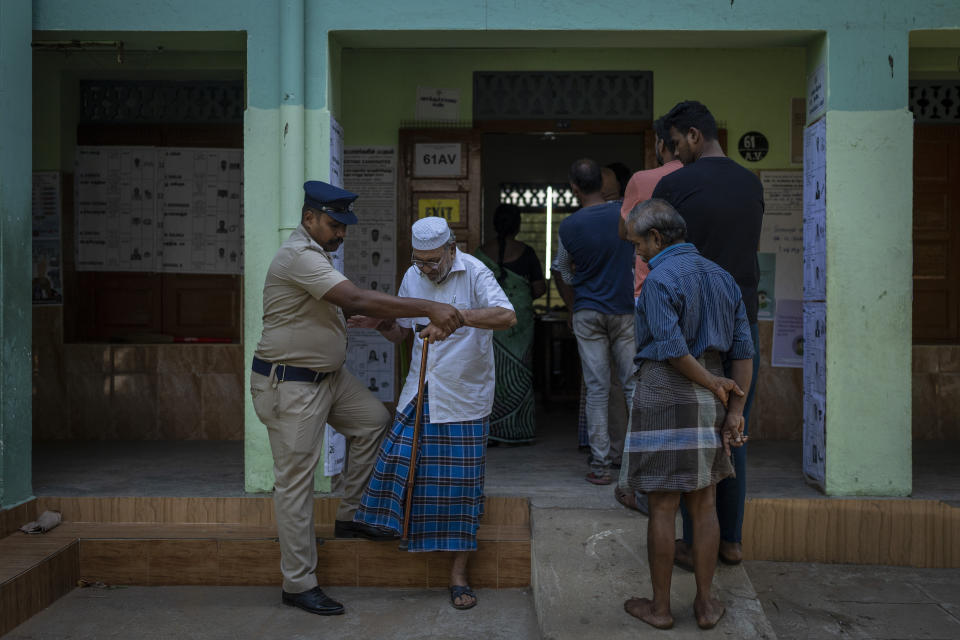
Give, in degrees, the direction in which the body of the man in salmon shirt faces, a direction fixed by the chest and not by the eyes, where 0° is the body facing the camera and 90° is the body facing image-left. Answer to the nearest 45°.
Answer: approximately 135°

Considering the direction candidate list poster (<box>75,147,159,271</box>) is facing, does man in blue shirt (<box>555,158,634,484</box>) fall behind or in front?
in front

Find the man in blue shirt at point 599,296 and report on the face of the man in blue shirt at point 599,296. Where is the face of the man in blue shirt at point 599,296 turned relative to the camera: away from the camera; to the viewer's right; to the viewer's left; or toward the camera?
away from the camera

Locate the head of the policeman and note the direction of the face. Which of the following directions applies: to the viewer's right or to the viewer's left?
to the viewer's right

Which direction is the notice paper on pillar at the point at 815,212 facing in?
to the viewer's left

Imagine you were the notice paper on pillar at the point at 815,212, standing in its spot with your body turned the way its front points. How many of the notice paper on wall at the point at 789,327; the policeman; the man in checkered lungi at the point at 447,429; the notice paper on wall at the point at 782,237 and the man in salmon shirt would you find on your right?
2

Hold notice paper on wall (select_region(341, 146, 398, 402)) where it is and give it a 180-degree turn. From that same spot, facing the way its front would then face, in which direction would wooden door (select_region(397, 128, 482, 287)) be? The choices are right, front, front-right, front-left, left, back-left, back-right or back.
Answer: right
